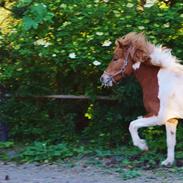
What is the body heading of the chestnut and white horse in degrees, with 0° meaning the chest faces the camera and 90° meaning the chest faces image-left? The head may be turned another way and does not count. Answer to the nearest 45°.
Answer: approximately 90°
